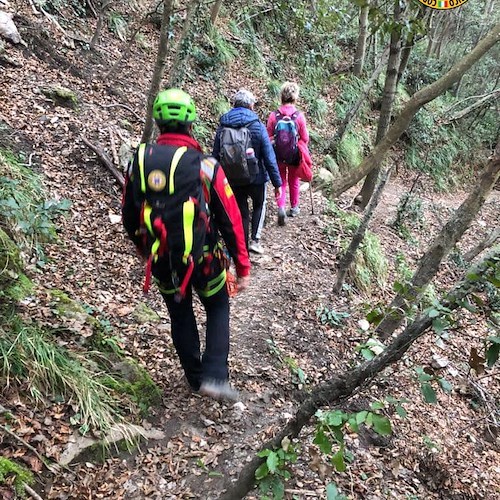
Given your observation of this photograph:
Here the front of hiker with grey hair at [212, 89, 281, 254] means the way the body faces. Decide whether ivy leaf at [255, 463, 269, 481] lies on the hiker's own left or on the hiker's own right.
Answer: on the hiker's own right

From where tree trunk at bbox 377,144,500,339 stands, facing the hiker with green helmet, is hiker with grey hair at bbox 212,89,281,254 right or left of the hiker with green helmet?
right

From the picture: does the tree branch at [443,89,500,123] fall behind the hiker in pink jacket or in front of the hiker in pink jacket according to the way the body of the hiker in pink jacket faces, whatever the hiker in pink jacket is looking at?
in front

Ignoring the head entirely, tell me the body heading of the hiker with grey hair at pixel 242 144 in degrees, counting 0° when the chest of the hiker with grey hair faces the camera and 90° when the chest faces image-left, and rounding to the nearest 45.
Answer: approximately 225°

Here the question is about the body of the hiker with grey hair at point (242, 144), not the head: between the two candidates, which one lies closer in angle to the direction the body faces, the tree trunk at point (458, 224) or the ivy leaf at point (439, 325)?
the tree trunk

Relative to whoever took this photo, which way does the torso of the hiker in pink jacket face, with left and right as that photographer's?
facing away from the viewer

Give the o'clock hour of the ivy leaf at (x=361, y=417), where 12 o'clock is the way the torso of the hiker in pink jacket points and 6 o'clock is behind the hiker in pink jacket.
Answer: The ivy leaf is roughly at 6 o'clock from the hiker in pink jacket.

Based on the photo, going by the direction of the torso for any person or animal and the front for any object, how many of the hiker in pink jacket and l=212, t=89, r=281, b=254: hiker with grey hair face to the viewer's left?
0

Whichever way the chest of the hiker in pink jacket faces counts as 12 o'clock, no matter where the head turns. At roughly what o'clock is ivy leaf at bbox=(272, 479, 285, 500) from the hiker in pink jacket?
The ivy leaf is roughly at 6 o'clock from the hiker in pink jacket.

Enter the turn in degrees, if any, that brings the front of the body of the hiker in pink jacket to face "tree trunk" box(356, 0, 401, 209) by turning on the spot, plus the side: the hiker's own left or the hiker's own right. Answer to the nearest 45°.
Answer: approximately 45° to the hiker's own right

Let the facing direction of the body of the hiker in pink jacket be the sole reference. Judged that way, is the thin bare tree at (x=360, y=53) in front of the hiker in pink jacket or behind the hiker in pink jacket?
in front

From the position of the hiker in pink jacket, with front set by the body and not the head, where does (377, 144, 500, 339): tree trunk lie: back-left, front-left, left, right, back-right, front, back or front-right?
back-right
